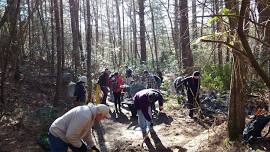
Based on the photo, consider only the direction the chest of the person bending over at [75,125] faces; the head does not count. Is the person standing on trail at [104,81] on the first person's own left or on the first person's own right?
on the first person's own left

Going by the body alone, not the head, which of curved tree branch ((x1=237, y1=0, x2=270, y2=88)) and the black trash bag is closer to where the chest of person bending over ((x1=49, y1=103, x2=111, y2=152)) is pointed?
the black trash bag

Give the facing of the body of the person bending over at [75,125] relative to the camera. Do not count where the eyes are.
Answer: to the viewer's right

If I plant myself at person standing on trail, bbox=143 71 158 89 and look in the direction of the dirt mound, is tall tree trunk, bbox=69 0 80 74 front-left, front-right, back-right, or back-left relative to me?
back-right

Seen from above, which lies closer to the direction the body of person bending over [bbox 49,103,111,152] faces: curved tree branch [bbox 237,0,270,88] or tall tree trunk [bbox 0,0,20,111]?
the curved tree branch
